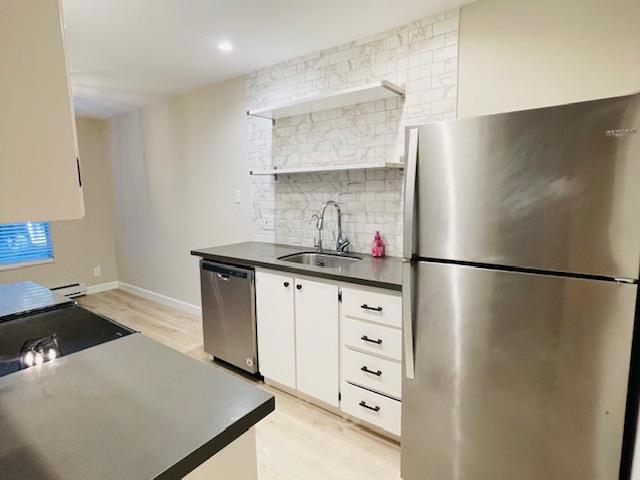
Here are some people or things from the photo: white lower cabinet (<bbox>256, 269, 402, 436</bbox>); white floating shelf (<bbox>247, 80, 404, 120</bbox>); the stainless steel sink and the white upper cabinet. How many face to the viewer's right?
1

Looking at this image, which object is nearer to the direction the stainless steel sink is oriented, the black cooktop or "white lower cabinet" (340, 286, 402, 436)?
the black cooktop

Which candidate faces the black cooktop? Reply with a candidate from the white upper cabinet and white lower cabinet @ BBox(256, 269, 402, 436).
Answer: the white lower cabinet

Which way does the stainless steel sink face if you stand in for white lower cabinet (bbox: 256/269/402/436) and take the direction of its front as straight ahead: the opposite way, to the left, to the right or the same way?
the same way

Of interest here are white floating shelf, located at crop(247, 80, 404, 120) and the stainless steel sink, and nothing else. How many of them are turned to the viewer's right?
0

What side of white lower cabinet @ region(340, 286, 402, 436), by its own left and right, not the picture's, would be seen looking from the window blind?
right

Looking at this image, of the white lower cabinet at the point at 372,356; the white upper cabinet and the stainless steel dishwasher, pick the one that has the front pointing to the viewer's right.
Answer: the white upper cabinet

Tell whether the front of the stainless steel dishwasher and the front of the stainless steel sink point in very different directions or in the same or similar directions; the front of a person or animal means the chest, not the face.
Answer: same or similar directions

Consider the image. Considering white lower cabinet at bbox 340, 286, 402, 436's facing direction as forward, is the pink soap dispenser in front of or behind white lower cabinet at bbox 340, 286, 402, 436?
behind

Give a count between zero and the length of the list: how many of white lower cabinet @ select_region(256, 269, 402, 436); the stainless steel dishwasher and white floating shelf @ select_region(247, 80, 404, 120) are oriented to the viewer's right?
0

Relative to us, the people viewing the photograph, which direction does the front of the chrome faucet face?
facing the viewer and to the left of the viewer

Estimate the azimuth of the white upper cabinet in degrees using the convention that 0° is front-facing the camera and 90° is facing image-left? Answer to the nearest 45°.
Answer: approximately 270°
